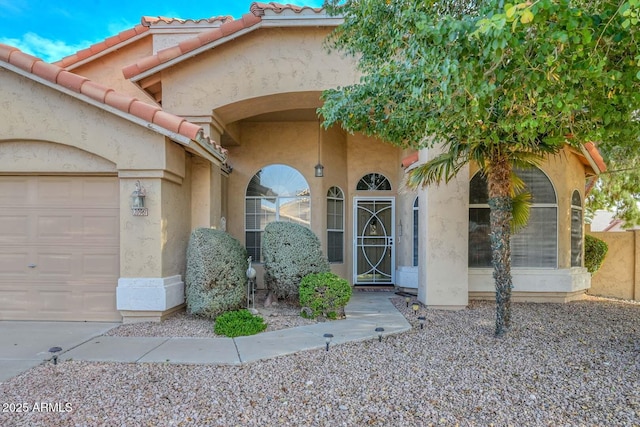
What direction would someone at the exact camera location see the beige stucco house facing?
facing the viewer

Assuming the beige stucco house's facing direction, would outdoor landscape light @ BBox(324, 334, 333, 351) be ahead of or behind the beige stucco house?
ahead

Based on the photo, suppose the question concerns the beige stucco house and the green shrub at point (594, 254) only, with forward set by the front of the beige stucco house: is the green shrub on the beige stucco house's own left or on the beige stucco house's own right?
on the beige stucco house's own left

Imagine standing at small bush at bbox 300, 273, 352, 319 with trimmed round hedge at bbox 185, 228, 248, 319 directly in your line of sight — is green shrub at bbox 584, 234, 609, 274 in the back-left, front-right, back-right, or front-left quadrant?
back-right

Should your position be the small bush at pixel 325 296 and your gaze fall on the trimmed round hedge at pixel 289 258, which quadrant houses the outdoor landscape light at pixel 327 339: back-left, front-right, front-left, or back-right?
back-left

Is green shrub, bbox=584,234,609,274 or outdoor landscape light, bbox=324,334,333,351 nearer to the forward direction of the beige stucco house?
the outdoor landscape light

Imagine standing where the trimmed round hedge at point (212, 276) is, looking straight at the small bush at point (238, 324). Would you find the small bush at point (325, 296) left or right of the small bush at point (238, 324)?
left
